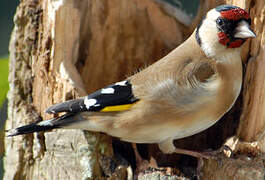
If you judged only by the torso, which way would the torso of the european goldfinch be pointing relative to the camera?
to the viewer's right
